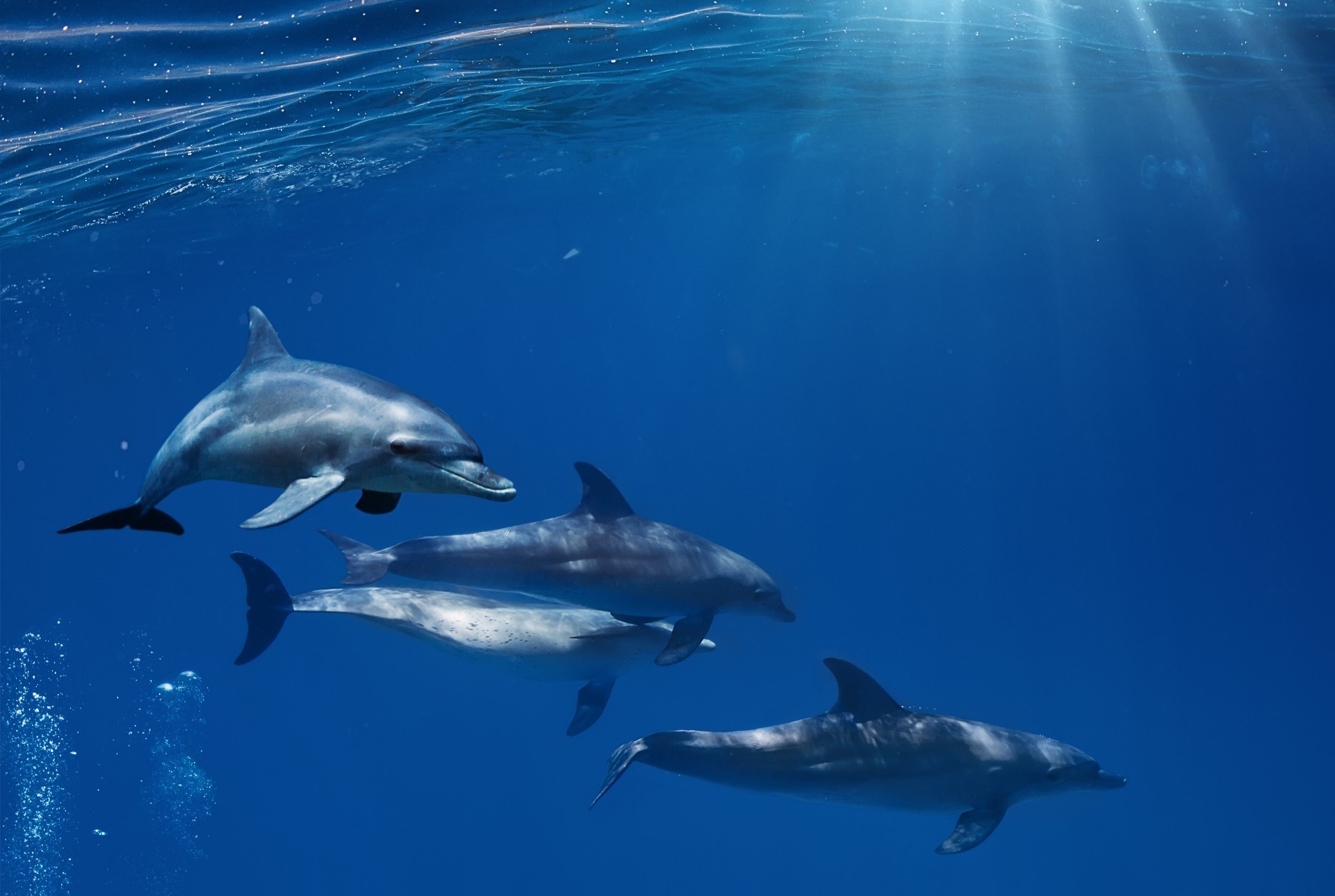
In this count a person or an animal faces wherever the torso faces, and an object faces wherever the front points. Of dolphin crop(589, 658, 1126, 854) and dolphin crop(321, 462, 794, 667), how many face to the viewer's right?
2

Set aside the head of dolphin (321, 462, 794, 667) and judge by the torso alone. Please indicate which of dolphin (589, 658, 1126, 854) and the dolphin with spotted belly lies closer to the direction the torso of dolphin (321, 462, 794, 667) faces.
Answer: the dolphin

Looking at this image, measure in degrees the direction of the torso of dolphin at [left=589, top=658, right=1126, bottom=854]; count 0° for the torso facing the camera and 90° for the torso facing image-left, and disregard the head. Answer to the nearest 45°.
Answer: approximately 270°

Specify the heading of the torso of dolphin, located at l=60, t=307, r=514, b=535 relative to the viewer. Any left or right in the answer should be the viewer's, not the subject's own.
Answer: facing the viewer and to the right of the viewer

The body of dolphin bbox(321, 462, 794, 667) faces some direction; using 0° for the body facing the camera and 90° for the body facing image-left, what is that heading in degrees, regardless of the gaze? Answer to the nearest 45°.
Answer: approximately 270°

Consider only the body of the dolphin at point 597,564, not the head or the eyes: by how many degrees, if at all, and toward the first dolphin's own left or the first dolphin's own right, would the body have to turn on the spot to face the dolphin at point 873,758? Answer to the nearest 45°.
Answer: approximately 45° to the first dolphin's own right
